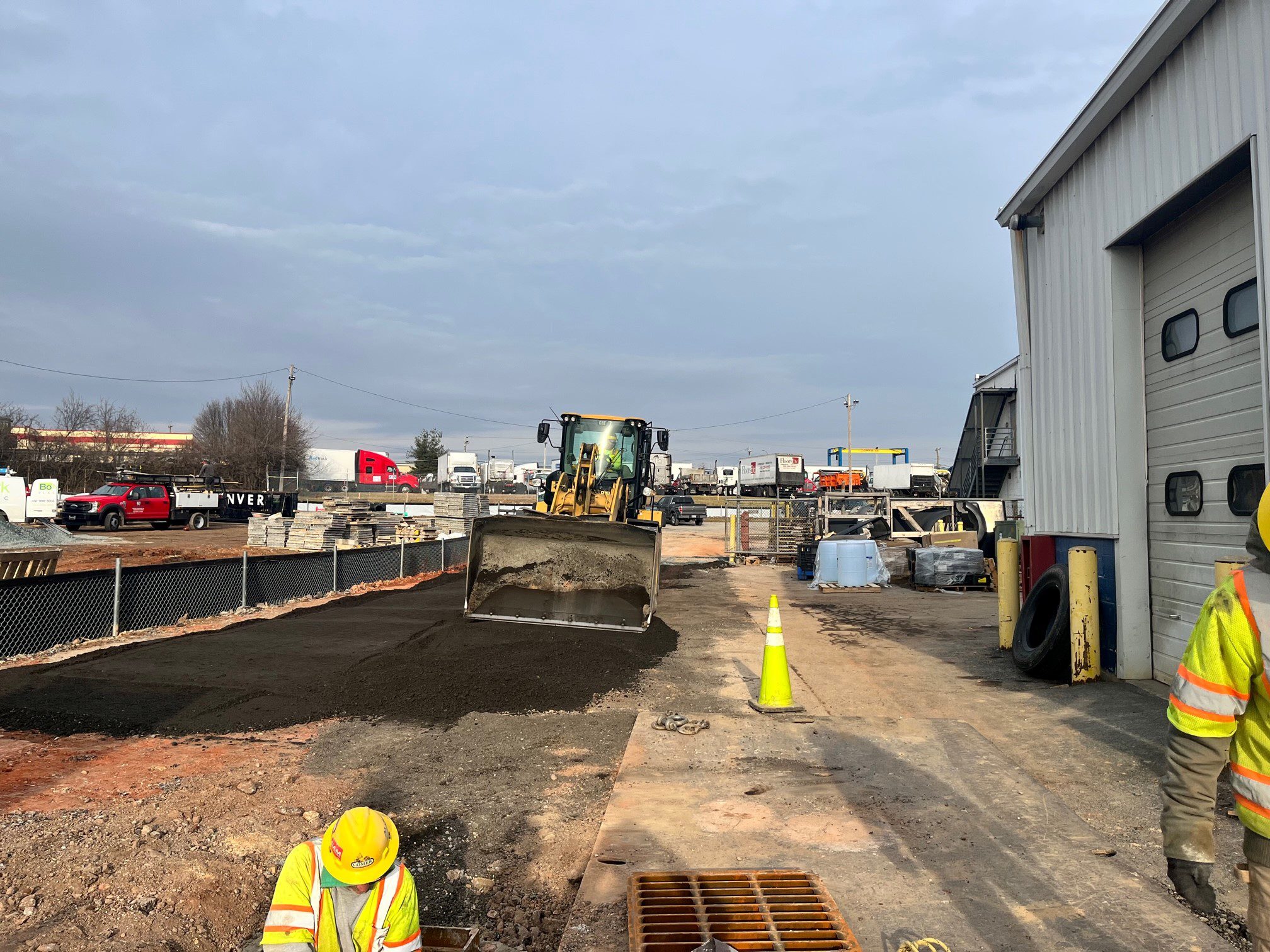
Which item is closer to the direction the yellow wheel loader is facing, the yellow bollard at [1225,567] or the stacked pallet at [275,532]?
the yellow bollard

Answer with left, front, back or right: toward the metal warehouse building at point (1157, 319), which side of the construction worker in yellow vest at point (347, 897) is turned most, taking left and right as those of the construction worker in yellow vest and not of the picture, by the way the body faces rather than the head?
left

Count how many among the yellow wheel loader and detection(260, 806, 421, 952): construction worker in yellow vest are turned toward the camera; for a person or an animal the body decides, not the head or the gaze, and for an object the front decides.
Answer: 2

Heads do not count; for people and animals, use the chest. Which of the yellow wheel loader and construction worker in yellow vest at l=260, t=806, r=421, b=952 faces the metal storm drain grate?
the yellow wheel loader

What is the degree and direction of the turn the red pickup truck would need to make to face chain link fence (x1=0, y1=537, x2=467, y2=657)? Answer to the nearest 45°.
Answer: approximately 45° to its left

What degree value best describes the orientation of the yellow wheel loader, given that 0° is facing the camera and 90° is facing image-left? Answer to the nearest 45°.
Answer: approximately 0°

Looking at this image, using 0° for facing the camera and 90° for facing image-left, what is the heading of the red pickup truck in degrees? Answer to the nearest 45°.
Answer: approximately 45°
